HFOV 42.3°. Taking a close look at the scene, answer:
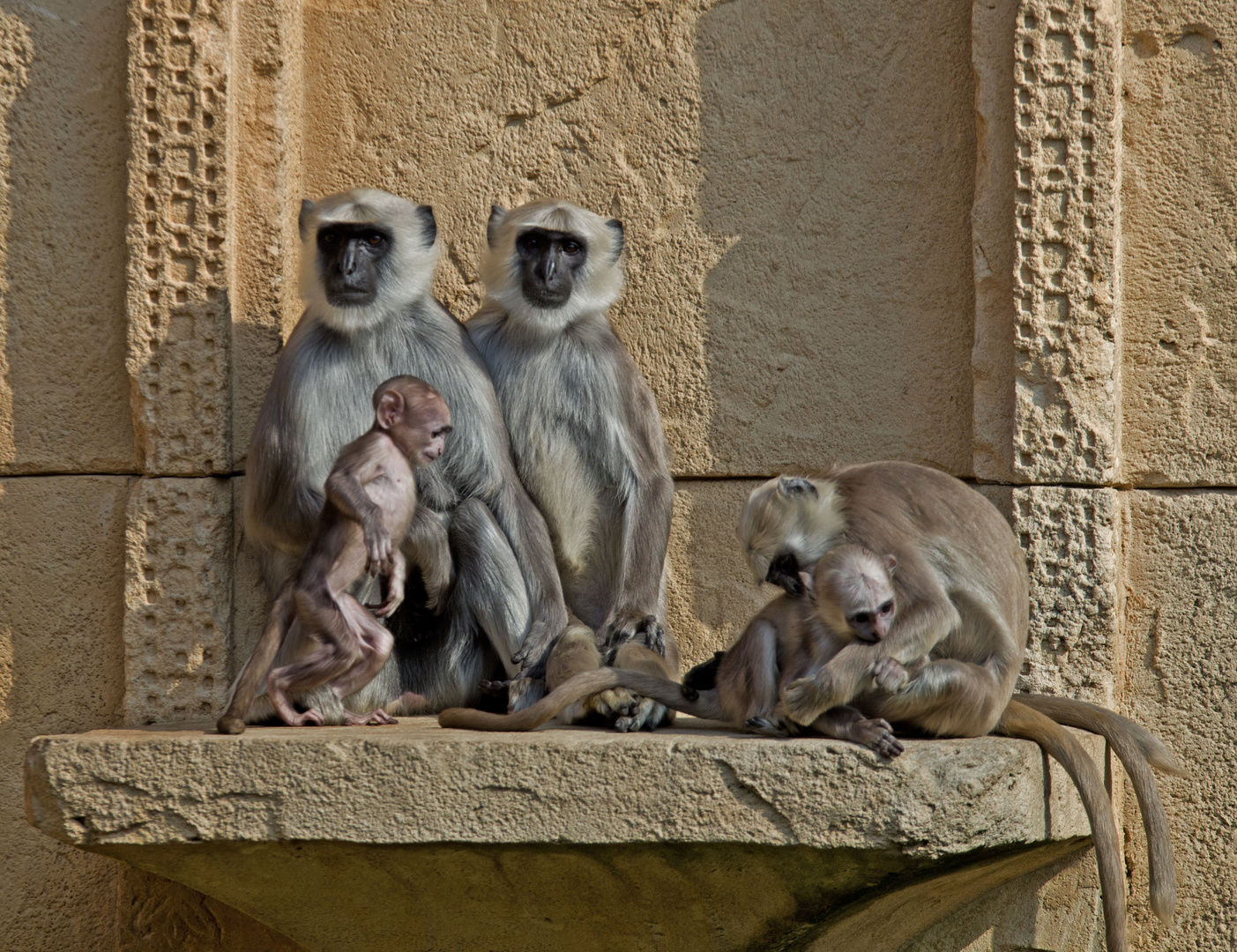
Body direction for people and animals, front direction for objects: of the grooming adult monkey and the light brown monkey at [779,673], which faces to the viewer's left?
the grooming adult monkey

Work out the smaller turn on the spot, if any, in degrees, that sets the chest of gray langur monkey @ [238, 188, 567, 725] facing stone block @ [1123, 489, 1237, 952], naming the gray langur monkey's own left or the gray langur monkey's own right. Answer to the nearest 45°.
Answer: approximately 90° to the gray langur monkey's own left

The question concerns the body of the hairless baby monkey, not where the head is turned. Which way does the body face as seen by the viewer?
to the viewer's right

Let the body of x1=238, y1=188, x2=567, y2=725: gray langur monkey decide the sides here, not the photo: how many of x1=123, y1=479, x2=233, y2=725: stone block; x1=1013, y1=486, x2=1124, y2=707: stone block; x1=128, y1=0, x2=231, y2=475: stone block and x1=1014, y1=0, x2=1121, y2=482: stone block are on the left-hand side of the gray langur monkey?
2

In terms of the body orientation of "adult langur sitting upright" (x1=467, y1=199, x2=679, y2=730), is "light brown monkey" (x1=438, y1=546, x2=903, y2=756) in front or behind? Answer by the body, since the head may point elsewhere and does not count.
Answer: in front

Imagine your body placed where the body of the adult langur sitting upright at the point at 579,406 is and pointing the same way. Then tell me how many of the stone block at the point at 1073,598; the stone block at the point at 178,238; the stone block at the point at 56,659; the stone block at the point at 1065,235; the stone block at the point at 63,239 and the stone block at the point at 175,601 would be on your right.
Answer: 4

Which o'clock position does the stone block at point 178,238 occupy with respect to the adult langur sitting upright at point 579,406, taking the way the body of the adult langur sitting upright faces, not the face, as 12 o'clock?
The stone block is roughly at 3 o'clock from the adult langur sitting upright.

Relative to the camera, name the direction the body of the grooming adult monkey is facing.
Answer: to the viewer's left

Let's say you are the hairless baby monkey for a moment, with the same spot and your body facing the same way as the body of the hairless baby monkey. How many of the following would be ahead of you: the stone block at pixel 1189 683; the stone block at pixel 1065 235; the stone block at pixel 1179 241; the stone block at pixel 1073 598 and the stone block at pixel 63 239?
4

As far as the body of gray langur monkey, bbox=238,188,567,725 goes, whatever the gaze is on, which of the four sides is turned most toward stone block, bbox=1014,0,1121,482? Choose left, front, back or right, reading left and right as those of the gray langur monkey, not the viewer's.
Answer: left

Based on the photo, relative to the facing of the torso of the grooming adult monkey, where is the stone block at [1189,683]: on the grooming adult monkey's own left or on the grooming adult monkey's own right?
on the grooming adult monkey's own right
